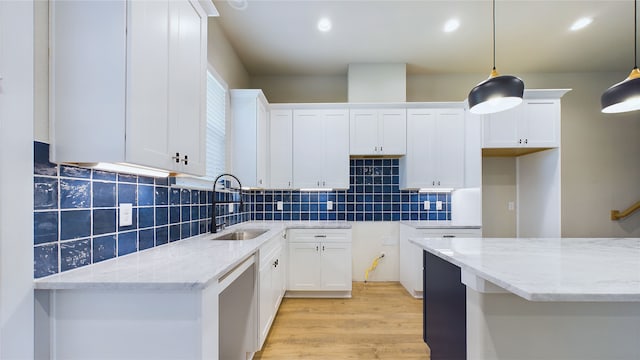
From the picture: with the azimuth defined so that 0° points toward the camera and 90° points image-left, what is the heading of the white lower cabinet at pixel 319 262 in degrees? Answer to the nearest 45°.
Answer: approximately 0°

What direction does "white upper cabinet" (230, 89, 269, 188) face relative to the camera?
to the viewer's right

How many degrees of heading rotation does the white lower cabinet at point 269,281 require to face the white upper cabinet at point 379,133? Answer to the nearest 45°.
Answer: approximately 45° to its left

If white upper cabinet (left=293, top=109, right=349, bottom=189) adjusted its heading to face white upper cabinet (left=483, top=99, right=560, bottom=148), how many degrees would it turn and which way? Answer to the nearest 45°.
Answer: approximately 90° to its left

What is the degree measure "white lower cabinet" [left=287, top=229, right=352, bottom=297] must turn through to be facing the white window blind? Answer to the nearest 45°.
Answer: approximately 45° to its right
